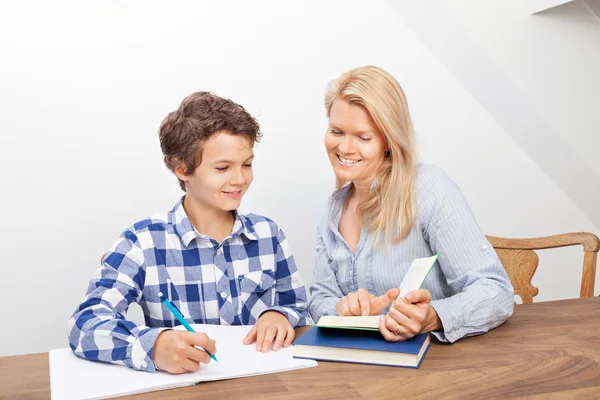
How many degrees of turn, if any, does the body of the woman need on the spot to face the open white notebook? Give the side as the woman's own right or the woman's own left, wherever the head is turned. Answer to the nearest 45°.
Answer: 0° — they already face it

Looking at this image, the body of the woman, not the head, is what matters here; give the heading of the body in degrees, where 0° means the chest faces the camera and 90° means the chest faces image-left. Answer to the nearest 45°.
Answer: approximately 45°
